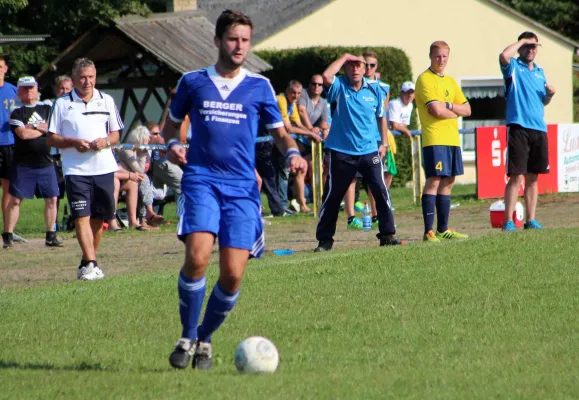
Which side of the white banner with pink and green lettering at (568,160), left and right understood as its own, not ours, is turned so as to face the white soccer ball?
front

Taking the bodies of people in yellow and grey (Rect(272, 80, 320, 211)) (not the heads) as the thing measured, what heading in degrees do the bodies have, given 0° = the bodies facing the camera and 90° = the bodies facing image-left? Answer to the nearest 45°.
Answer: approximately 315°

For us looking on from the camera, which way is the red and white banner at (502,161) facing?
facing the viewer

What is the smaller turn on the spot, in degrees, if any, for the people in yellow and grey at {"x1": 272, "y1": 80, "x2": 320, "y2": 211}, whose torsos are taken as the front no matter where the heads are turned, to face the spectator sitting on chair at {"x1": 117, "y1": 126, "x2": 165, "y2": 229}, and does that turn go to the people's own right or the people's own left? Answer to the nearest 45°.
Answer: approximately 90° to the people's own right

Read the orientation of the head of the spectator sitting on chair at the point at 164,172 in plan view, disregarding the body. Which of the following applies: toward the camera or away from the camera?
toward the camera

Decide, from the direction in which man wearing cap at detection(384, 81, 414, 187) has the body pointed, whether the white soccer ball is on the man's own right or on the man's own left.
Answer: on the man's own right

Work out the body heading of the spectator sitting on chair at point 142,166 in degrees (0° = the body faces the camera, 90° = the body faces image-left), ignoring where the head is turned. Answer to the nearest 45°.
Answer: approximately 315°

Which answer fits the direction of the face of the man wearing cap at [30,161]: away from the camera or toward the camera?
toward the camera

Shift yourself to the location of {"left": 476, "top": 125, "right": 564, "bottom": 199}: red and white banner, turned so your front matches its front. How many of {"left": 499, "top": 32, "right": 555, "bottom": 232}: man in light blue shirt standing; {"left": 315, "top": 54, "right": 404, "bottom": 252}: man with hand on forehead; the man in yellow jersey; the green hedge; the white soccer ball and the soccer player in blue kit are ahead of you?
5

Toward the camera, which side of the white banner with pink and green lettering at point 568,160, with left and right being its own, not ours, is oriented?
front

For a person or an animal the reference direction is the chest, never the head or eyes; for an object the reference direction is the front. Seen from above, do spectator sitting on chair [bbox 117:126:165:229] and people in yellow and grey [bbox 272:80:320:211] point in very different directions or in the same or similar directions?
same or similar directions

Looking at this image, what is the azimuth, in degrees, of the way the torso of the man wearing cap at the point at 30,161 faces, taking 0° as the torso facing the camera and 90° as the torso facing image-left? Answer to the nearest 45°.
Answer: approximately 0°

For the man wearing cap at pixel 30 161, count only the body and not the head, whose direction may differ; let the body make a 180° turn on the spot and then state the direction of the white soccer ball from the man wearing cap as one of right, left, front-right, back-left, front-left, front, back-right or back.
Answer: back

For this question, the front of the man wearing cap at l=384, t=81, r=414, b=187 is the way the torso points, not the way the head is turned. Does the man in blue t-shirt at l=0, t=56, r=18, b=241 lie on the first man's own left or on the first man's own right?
on the first man's own right
